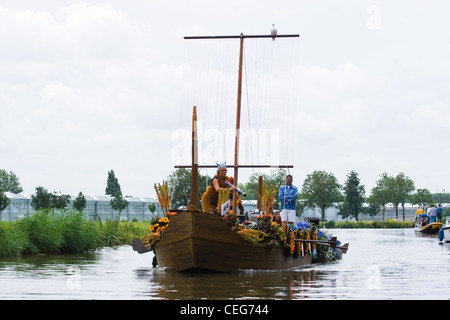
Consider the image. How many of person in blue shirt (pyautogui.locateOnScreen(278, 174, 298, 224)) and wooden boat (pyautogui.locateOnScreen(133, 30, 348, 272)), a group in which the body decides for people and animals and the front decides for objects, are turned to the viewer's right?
0

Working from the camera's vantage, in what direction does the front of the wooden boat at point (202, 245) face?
facing the viewer and to the left of the viewer

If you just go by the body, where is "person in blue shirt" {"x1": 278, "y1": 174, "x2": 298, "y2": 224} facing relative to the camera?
toward the camera

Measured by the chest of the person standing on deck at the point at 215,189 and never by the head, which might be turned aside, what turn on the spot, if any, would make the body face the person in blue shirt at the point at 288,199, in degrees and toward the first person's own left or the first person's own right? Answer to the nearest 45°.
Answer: approximately 90° to the first person's own left
